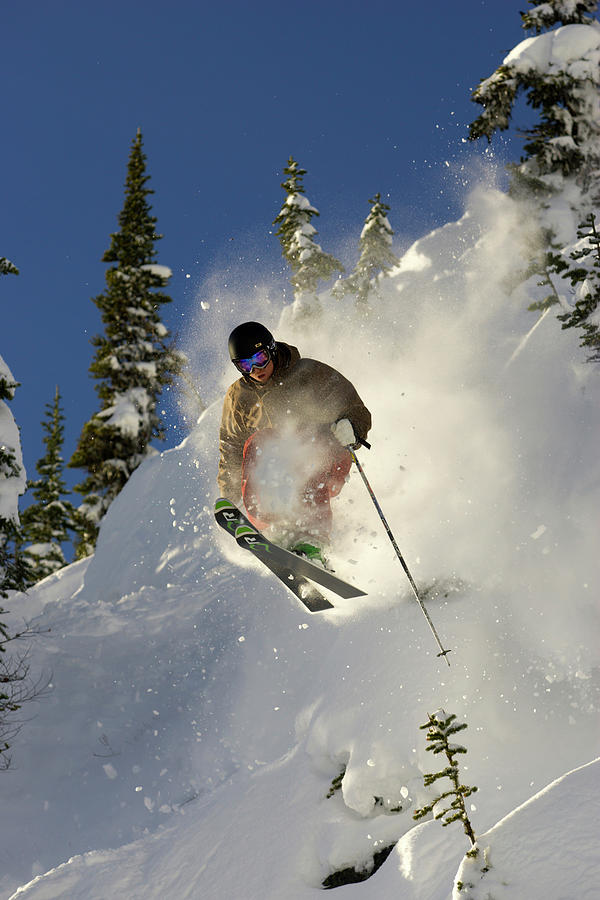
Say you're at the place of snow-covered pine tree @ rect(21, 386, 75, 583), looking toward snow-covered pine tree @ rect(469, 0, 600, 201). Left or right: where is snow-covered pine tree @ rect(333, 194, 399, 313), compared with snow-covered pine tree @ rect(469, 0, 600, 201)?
left

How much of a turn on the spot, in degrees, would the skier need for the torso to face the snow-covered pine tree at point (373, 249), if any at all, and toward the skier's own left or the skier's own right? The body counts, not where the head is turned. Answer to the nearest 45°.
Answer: approximately 135° to the skier's own right

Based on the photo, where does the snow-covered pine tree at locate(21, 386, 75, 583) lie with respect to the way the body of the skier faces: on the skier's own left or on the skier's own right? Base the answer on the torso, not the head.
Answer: on the skier's own right

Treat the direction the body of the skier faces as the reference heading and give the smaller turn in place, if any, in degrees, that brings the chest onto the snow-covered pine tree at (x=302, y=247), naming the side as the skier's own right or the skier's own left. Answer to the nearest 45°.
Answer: approximately 135° to the skier's own right

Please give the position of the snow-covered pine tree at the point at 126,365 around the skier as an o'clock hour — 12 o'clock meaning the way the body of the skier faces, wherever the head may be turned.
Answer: The snow-covered pine tree is roughly at 4 o'clock from the skier.

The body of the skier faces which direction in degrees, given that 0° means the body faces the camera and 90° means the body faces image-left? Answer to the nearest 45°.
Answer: approximately 45°
